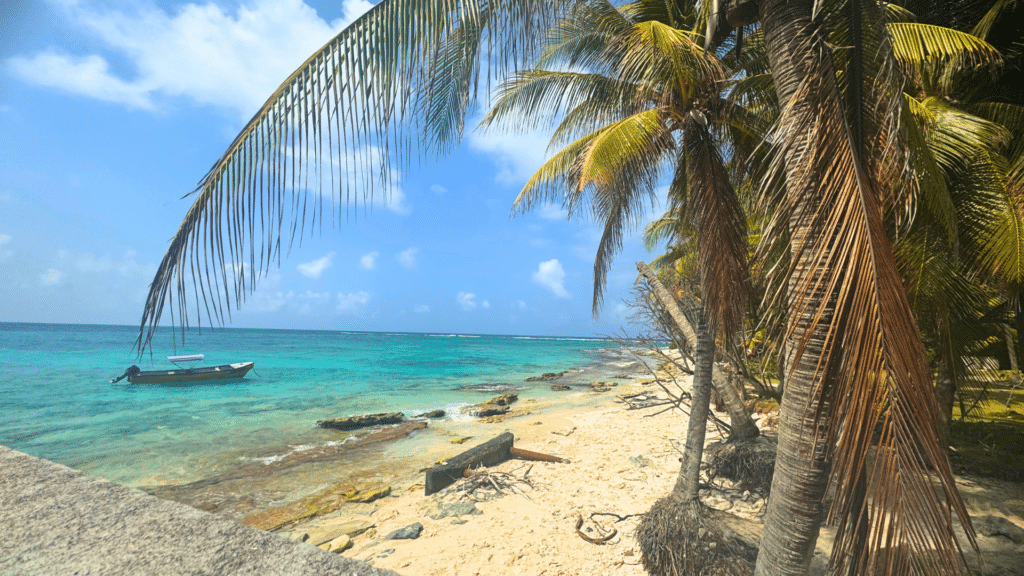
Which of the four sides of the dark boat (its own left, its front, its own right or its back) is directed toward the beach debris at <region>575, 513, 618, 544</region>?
right

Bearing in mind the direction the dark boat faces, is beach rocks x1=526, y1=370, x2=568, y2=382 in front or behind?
in front

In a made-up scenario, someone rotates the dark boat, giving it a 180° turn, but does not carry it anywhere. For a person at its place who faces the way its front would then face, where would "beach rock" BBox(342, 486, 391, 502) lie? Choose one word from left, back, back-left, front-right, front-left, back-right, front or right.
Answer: left

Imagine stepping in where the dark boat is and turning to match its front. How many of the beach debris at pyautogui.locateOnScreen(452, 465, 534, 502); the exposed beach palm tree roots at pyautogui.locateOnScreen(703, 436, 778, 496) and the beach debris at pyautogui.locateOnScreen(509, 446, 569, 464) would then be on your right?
3

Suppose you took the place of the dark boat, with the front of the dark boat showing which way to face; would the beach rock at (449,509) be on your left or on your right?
on your right

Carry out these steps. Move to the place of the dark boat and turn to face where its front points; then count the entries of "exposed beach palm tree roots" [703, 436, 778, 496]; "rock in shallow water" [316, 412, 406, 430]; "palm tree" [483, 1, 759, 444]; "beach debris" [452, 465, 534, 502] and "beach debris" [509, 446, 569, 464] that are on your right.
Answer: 5

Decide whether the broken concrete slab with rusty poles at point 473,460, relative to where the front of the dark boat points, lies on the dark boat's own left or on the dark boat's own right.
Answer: on the dark boat's own right

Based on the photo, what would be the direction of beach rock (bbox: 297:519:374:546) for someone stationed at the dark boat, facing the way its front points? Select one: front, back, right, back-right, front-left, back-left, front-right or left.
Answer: right

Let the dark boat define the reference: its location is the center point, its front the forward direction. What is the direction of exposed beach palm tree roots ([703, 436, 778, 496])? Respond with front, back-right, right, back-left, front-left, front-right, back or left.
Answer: right

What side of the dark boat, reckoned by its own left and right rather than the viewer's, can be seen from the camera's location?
right

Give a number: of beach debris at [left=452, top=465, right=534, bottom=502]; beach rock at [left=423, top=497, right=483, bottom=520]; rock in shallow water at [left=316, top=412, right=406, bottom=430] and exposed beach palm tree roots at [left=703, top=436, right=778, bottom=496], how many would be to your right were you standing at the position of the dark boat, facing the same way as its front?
4

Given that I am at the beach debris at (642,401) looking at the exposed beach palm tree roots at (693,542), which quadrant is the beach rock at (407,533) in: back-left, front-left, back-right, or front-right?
front-right

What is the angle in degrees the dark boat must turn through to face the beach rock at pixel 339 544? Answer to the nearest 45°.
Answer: approximately 90° to its right

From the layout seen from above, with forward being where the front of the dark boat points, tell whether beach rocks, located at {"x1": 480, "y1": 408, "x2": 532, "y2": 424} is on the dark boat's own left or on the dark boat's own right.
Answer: on the dark boat's own right

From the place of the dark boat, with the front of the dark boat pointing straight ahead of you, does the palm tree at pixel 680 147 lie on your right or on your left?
on your right
